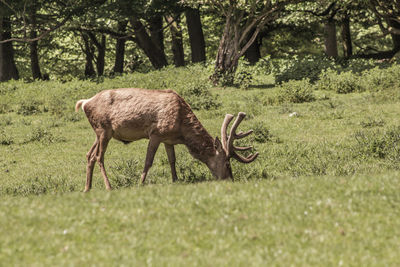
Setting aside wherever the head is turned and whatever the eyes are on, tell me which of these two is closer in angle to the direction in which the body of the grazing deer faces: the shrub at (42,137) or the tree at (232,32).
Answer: the tree

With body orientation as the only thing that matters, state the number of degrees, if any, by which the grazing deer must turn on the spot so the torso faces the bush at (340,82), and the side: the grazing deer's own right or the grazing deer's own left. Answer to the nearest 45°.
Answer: approximately 45° to the grazing deer's own left

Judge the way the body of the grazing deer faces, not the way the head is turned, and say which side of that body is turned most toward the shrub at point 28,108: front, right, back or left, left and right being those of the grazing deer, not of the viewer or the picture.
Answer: left

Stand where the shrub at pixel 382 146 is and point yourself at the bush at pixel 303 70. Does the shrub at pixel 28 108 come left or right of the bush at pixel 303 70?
left

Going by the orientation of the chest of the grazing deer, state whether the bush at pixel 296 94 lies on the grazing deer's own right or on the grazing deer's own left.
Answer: on the grazing deer's own left

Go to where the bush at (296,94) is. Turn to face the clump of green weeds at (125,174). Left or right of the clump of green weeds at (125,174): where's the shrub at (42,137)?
right

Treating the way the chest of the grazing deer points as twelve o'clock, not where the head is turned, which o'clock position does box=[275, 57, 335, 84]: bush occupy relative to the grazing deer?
The bush is roughly at 10 o'clock from the grazing deer.

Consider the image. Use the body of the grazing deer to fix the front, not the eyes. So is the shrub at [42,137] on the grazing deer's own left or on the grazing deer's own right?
on the grazing deer's own left

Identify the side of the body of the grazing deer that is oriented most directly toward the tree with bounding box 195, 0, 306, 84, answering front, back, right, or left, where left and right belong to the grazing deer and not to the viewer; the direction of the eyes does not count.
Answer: left

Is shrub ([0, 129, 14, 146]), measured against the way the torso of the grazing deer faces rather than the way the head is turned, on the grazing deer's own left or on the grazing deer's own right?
on the grazing deer's own left

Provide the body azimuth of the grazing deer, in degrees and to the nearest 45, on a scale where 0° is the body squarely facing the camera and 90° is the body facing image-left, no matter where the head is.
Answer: approximately 270°

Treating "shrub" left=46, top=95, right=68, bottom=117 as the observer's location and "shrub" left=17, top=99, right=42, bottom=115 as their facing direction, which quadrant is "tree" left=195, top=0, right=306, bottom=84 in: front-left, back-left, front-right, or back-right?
back-right

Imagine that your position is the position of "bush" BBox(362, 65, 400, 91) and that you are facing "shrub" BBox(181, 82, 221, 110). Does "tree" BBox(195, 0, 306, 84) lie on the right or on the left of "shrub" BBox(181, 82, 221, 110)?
right

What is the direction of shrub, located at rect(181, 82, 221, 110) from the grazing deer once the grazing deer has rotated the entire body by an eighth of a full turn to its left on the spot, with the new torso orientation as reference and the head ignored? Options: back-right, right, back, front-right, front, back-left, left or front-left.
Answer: front-left

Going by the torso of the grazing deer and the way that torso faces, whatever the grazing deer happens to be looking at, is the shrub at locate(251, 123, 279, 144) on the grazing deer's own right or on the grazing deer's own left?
on the grazing deer's own left

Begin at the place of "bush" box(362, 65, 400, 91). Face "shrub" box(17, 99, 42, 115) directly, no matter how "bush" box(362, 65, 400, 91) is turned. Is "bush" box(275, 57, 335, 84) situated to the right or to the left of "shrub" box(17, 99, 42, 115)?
right

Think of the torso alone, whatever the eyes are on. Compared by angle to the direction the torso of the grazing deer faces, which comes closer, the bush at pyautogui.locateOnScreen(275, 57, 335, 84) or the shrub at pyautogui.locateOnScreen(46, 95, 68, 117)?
the bush
